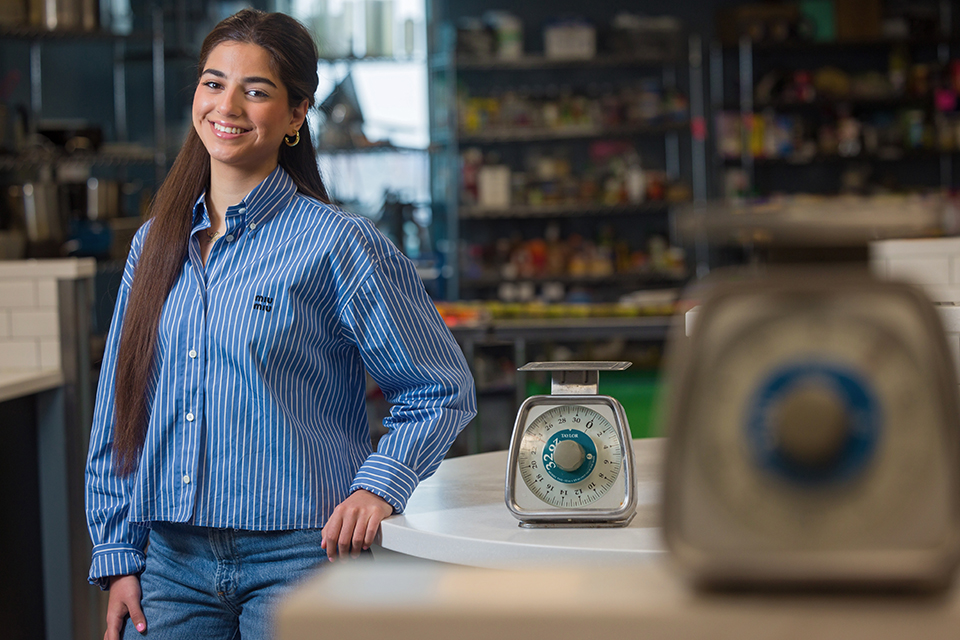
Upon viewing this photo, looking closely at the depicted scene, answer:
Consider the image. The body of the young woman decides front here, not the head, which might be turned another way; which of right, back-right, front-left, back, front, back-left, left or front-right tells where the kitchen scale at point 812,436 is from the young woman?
front-left

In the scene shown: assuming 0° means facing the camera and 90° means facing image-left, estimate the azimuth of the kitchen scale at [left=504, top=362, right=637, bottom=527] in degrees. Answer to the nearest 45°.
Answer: approximately 0°

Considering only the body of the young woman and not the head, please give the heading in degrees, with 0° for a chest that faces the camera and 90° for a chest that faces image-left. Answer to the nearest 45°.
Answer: approximately 45°

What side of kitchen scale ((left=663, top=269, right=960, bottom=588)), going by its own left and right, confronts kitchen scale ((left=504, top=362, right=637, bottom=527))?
back

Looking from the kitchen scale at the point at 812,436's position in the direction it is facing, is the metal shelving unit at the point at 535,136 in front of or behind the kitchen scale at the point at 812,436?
behind

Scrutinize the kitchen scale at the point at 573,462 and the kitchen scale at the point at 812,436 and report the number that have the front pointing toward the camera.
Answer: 2
